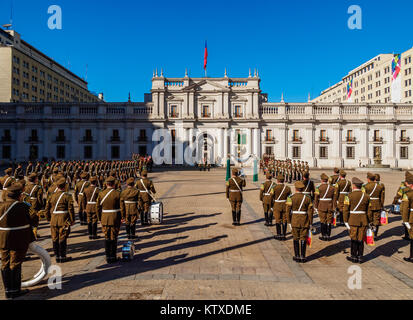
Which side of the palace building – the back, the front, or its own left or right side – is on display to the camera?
front

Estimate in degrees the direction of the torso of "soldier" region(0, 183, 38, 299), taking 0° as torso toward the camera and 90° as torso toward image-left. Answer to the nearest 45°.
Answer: approximately 225°

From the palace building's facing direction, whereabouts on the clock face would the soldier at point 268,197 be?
The soldier is roughly at 12 o'clock from the palace building.

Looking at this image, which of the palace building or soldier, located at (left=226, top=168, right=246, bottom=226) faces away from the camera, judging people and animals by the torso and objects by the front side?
the soldier

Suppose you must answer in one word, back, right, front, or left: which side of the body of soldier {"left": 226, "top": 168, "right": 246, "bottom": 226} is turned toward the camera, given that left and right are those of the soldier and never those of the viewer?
back

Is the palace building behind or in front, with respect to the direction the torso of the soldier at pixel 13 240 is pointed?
in front

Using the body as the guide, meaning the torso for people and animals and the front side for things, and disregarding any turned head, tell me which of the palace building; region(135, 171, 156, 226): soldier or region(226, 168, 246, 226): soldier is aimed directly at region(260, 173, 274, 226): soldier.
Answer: the palace building

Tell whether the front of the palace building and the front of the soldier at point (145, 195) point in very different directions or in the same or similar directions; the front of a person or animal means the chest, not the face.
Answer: very different directions

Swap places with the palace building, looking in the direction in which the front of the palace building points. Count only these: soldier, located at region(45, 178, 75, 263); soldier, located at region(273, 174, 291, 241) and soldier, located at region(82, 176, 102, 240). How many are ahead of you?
3

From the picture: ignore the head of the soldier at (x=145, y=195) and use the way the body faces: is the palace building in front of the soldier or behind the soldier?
in front

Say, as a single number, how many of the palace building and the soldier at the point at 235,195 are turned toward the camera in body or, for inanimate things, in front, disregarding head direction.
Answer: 1

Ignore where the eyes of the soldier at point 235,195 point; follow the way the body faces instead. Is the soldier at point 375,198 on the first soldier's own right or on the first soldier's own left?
on the first soldier's own right

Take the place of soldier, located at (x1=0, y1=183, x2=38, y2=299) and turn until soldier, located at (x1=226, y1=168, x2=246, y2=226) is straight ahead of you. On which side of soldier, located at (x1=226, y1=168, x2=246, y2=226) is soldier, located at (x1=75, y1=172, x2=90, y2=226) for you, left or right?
left
